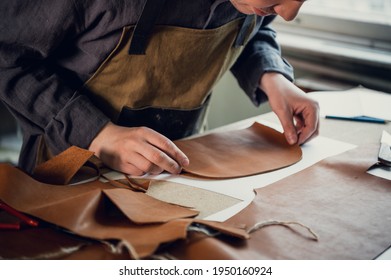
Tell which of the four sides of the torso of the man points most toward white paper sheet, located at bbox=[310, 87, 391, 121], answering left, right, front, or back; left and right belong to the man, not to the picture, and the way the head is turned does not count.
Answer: left

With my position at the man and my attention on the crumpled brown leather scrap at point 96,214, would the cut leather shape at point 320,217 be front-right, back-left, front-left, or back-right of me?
front-left

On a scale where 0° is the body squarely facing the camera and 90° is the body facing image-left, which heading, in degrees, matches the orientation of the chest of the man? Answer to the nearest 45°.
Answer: approximately 315°
